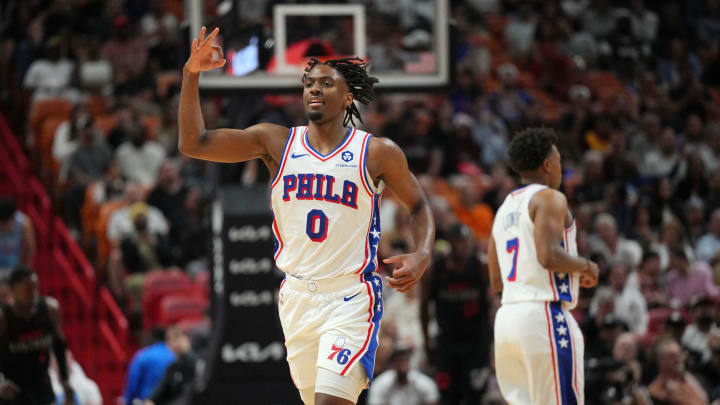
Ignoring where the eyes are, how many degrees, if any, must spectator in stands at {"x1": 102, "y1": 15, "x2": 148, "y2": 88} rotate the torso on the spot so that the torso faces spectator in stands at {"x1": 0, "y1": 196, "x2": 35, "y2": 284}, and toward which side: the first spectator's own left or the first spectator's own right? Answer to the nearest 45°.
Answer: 0° — they already face them

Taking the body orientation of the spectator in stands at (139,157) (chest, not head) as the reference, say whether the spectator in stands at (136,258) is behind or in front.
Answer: in front

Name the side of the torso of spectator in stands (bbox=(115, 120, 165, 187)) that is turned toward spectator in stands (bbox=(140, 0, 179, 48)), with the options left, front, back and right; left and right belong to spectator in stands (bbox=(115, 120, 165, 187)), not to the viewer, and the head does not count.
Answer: back

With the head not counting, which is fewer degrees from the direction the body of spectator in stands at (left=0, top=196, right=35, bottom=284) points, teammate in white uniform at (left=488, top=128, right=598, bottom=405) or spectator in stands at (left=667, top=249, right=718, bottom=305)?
the teammate in white uniform

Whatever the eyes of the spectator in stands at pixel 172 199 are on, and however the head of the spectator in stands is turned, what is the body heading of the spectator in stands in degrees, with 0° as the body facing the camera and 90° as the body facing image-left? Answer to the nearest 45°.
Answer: approximately 0°

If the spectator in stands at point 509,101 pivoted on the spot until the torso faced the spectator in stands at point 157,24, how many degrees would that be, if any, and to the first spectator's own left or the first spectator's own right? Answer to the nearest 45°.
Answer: approximately 90° to the first spectator's own right
